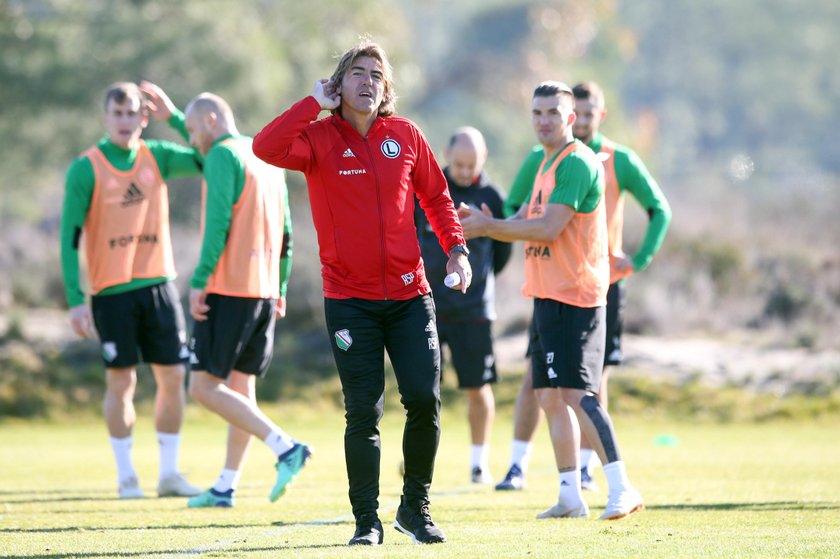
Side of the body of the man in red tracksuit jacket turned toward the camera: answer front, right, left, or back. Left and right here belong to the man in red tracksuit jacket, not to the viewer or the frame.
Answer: front
